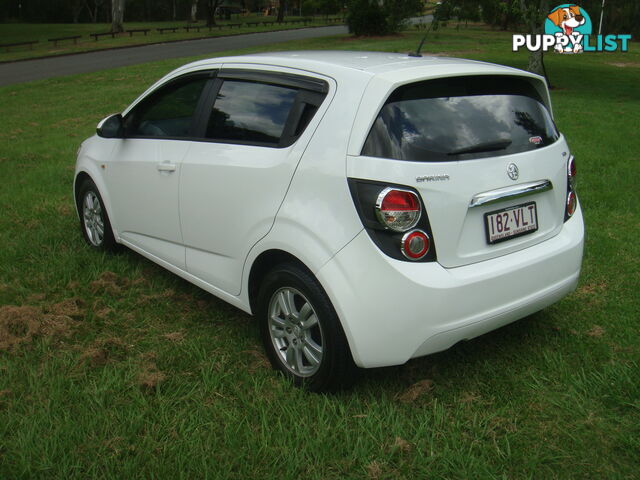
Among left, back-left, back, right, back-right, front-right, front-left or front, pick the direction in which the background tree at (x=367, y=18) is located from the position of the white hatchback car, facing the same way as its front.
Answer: front-right

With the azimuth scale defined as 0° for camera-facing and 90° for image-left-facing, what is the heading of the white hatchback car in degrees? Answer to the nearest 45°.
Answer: approximately 135°
